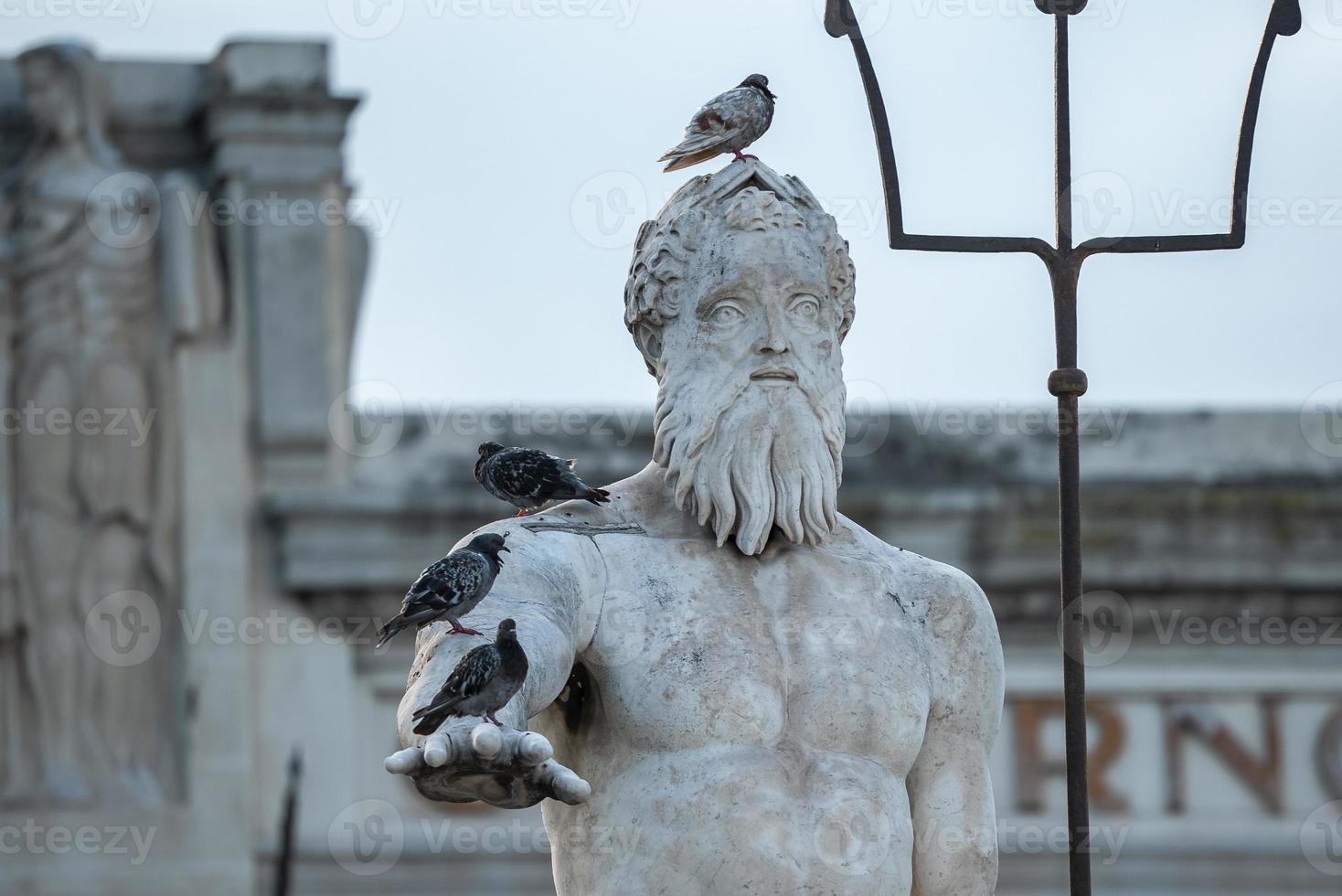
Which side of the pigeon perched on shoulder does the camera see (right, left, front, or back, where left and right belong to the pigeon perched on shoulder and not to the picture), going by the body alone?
left

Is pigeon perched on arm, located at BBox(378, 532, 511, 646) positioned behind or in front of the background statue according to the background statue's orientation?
in front

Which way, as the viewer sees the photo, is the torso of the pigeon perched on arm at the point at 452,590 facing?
to the viewer's right

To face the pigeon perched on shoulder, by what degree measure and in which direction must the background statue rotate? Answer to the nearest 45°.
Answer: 0° — it already faces it

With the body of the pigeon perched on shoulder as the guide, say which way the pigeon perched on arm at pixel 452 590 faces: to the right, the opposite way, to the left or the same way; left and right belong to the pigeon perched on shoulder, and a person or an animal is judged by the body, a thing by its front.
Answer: the opposite way

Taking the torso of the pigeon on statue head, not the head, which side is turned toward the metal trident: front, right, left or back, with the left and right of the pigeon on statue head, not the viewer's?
front

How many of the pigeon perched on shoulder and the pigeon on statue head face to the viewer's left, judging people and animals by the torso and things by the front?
1

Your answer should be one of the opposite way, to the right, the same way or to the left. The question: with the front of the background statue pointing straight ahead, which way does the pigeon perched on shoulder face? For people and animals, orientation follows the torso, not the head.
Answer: to the right

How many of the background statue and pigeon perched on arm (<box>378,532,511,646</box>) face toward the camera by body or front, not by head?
1

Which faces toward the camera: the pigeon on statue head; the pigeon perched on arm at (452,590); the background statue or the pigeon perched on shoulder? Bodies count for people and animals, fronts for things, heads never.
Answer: the background statue

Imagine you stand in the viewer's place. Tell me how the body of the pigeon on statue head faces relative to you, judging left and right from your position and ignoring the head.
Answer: facing to the right of the viewer

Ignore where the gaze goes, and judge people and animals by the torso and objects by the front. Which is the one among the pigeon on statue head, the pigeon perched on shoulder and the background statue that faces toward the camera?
the background statue
